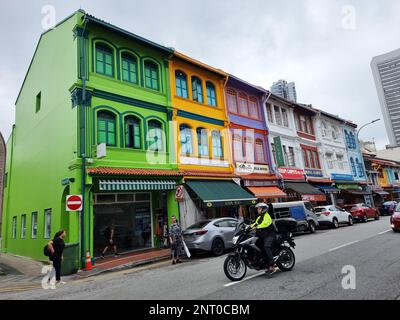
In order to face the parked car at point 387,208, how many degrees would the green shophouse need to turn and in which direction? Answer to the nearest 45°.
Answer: approximately 45° to its left

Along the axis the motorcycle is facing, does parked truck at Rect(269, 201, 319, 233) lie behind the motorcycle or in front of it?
behind

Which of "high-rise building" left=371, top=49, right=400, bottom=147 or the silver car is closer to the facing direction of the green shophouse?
the silver car
